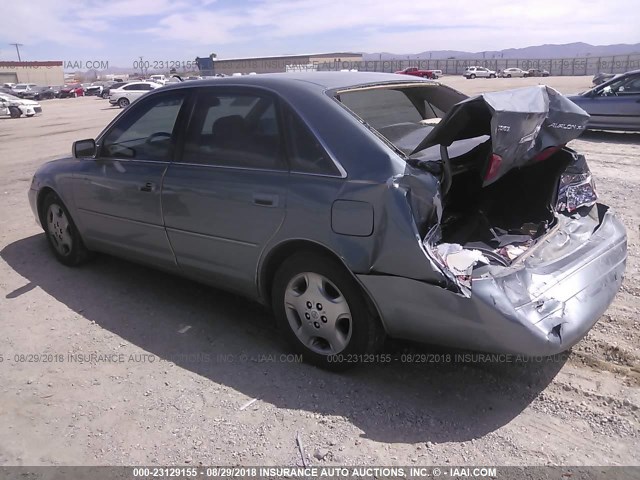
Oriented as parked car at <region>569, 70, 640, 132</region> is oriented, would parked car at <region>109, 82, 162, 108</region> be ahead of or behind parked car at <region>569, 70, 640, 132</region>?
ahead

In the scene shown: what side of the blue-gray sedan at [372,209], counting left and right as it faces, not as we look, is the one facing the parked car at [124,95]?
front

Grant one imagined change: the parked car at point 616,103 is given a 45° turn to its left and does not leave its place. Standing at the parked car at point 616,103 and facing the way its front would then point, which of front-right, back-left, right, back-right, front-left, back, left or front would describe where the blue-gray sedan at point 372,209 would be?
front-left

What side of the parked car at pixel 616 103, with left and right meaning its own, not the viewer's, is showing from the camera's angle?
left

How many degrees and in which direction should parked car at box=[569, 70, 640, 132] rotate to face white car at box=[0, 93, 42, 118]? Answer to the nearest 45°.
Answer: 0° — it already faces it

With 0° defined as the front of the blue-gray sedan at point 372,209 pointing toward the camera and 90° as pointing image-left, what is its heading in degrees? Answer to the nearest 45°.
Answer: approximately 135°

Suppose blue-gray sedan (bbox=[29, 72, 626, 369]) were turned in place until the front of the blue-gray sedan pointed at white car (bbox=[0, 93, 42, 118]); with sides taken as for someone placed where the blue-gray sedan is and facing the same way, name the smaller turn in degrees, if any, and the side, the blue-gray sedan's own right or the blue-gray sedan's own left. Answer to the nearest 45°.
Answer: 0° — it already faces it
